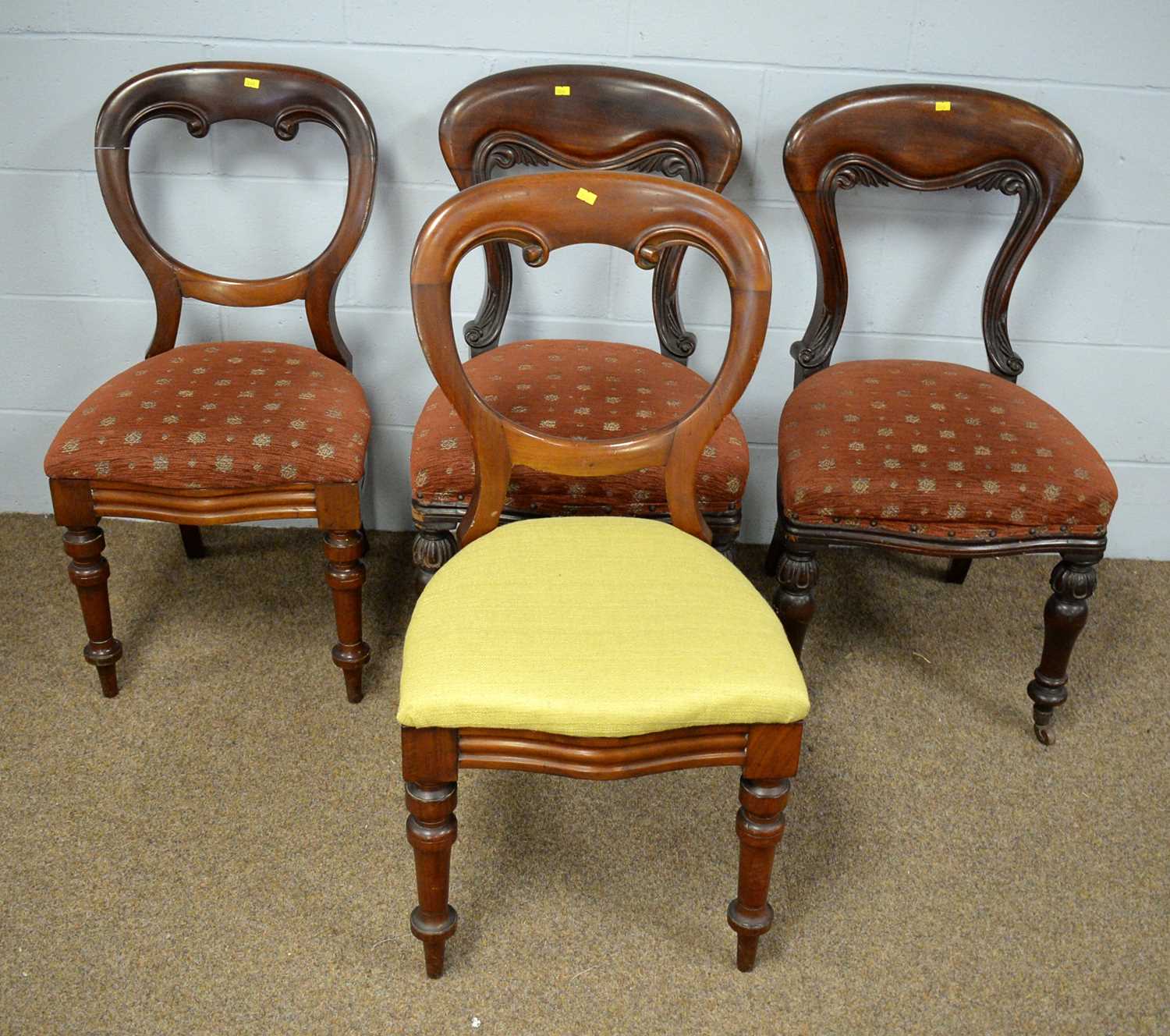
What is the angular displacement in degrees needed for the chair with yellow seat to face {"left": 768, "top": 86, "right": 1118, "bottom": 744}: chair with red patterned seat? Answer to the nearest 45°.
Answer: approximately 135° to its left

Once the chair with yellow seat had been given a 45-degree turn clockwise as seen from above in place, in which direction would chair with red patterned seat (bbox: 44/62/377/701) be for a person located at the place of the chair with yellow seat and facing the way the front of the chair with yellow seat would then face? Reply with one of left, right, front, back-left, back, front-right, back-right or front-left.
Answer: right

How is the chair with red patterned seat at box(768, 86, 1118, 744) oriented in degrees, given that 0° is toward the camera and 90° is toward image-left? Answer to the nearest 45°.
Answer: approximately 0°

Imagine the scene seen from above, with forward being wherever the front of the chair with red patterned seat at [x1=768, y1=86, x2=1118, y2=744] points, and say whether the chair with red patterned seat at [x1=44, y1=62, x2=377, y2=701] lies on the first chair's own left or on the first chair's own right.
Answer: on the first chair's own right

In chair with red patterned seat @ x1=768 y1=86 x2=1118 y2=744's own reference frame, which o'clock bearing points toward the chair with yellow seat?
The chair with yellow seat is roughly at 1 o'clock from the chair with red patterned seat.

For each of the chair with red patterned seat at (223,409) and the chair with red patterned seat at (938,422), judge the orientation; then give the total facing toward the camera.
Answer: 2

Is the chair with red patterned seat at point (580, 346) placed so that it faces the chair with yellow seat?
yes
